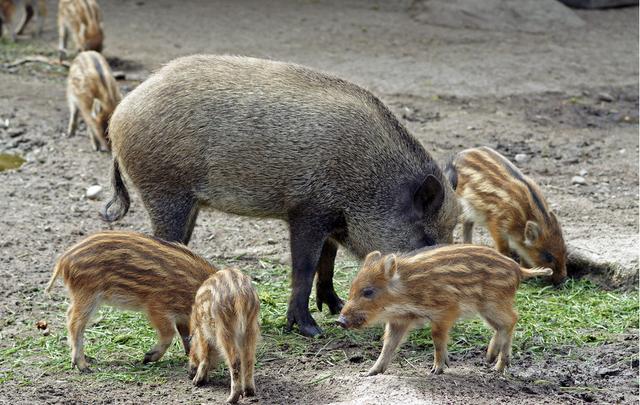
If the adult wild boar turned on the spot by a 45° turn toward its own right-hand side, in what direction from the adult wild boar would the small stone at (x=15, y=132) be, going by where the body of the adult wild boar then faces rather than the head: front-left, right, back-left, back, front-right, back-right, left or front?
back

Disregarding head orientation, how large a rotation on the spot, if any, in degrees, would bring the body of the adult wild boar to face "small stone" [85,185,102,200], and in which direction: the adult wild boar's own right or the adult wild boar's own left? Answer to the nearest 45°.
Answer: approximately 135° to the adult wild boar's own left

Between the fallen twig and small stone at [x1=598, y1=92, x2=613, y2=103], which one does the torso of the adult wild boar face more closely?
the small stone

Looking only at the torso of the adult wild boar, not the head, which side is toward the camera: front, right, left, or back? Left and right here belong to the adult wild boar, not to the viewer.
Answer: right

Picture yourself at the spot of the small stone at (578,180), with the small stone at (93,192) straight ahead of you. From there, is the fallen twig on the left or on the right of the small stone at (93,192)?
right

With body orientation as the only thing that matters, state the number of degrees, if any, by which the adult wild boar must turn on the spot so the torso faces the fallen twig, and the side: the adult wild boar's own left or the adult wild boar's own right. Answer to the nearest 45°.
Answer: approximately 135° to the adult wild boar's own left

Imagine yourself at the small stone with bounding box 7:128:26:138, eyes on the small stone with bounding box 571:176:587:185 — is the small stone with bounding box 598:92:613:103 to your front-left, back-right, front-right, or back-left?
front-left

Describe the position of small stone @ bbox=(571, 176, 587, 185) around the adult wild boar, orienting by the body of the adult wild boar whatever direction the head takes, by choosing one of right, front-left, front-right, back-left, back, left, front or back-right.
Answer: front-left

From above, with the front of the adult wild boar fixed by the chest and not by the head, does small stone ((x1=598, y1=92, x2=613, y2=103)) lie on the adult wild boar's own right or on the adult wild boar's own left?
on the adult wild boar's own left
